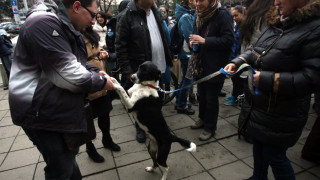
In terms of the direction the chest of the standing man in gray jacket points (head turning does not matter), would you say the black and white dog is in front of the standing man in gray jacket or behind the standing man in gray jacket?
in front

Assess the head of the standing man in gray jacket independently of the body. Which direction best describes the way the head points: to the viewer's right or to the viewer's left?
to the viewer's right

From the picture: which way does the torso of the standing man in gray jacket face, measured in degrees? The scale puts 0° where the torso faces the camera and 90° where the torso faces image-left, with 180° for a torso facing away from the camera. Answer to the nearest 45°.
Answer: approximately 270°
